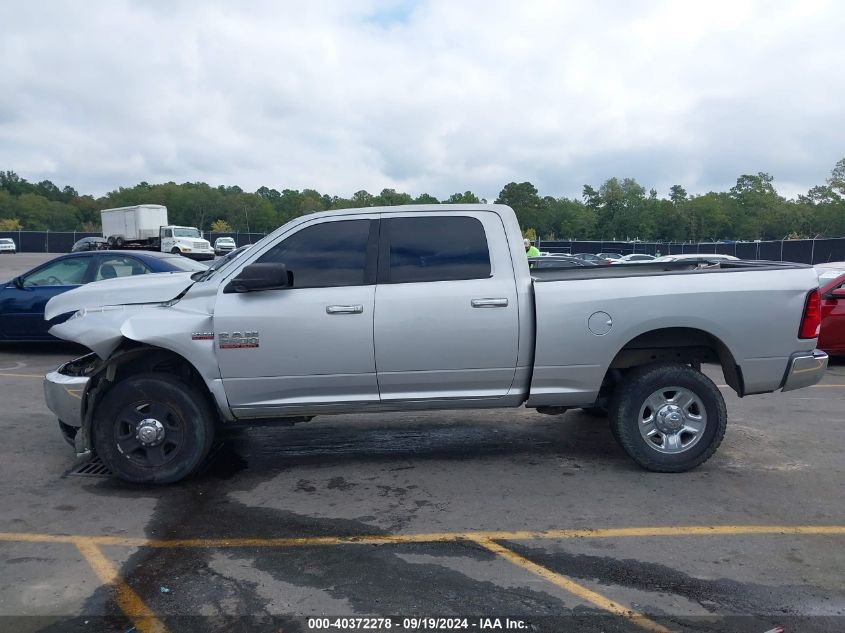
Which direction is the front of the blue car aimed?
to the viewer's left

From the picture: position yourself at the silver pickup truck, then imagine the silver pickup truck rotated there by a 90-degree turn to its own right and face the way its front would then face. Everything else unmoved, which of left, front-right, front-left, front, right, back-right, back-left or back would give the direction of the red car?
front-right

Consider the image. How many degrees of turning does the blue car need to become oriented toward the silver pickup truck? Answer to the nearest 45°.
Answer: approximately 90° to its left

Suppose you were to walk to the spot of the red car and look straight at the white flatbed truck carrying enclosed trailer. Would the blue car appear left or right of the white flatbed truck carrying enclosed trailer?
left

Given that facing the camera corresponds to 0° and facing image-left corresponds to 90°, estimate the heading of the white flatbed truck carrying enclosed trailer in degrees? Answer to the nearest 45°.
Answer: approximately 315°

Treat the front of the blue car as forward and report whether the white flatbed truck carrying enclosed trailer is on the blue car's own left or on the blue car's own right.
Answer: on the blue car's own right

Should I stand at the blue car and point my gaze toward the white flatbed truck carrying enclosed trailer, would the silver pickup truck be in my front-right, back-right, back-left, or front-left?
back-right

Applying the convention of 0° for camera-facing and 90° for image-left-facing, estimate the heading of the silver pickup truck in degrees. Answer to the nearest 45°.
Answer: approximately 90°

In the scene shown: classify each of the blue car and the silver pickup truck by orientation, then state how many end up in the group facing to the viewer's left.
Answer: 2

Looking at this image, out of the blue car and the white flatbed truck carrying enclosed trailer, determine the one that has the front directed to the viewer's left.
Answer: the blue car

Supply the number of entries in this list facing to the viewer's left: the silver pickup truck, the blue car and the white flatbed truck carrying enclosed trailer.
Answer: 2

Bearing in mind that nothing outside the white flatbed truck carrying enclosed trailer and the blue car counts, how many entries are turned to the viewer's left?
1
